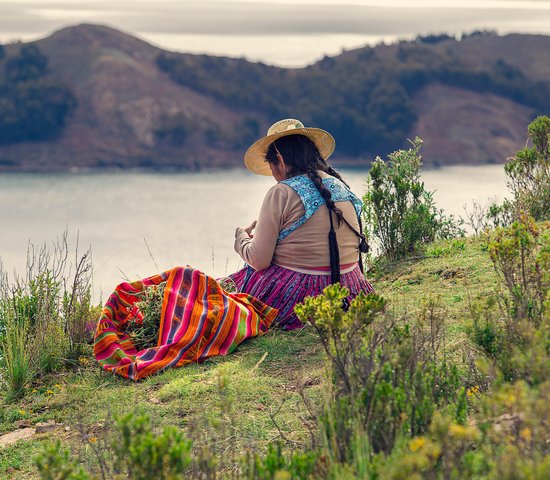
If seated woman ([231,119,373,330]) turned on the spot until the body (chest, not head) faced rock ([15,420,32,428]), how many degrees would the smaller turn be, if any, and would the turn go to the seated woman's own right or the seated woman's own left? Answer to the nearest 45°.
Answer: approximately 90° to the seated woman's own left

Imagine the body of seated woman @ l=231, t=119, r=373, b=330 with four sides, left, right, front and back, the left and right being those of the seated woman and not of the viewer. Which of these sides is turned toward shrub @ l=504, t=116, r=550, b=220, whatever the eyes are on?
right

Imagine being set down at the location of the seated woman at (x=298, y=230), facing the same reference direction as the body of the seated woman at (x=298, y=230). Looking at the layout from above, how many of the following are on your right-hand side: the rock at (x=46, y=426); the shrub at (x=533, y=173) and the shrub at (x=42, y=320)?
1

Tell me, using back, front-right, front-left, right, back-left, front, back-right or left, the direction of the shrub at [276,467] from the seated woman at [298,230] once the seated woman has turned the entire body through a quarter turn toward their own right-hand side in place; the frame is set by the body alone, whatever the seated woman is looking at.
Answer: back-right

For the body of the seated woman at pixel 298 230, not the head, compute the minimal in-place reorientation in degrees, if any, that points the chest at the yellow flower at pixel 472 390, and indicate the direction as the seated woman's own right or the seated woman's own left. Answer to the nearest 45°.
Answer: approximately 135° to the seated woman's own left

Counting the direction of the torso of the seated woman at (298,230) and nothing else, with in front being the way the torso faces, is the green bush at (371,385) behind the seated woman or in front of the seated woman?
behind

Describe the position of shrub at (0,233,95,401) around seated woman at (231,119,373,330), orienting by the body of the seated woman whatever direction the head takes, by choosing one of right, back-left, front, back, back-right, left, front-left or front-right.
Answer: front-left

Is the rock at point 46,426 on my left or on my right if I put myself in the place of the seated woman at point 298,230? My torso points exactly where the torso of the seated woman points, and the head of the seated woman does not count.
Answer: on my left

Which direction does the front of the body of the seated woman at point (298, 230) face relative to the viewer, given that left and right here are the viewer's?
facing away from the viewer and to the left of the viewer

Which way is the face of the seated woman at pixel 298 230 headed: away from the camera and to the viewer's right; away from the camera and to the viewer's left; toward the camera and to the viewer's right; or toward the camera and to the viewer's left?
away from the camera and to the viewer's left

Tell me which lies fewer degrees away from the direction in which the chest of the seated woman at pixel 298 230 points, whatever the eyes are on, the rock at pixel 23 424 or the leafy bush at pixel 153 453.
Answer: the rock

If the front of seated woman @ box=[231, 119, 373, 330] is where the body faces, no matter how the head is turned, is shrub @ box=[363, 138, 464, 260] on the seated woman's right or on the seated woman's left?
on the seated woman's right

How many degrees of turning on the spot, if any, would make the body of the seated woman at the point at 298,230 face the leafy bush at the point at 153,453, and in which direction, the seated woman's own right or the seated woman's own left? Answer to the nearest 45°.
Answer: approximately 135° to the seated woman's own left
